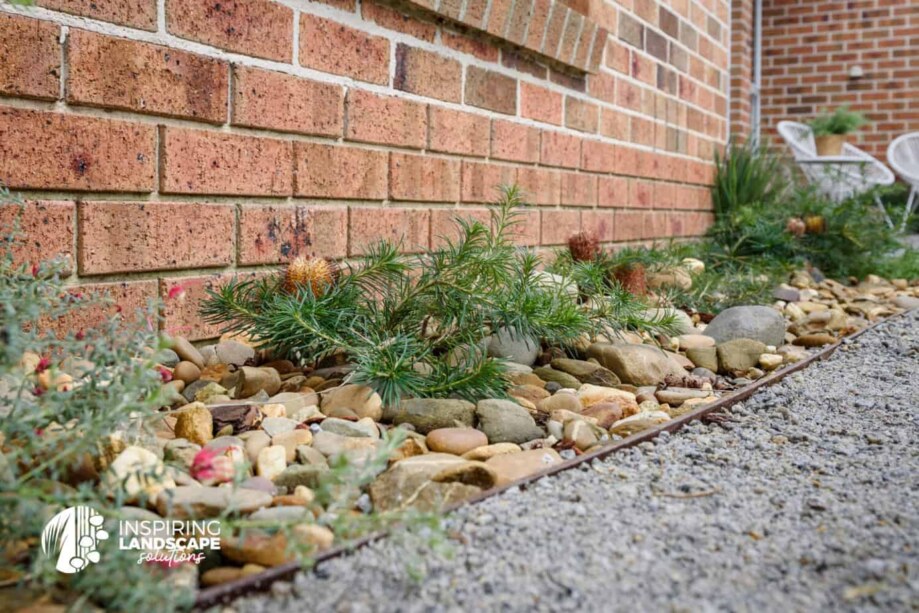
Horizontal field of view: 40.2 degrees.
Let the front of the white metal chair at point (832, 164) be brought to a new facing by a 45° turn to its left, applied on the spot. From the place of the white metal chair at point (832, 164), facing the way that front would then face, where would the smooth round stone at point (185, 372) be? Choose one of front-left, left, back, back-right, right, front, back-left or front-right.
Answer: back-right

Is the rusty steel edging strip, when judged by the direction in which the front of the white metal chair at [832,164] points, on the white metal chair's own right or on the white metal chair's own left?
on the white metal chair's own right

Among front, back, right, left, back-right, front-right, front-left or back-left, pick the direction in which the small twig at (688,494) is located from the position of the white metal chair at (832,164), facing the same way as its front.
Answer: right

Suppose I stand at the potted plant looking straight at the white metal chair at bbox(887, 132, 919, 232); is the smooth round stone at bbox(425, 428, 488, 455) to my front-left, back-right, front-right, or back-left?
back-right

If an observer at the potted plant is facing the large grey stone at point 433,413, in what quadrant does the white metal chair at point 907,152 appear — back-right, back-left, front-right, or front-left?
back-left

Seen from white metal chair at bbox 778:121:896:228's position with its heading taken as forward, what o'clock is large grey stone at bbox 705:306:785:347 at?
The large grey stone is roughly at 3 o'clock from the white metal chair.

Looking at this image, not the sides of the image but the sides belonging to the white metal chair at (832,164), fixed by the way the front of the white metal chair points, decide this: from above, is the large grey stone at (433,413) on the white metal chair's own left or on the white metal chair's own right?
on the white metal chair's own right

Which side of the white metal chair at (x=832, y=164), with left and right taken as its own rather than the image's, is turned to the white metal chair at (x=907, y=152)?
front

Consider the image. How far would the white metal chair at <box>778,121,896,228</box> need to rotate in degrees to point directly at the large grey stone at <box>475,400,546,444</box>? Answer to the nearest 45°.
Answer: approximately 90° to its right
